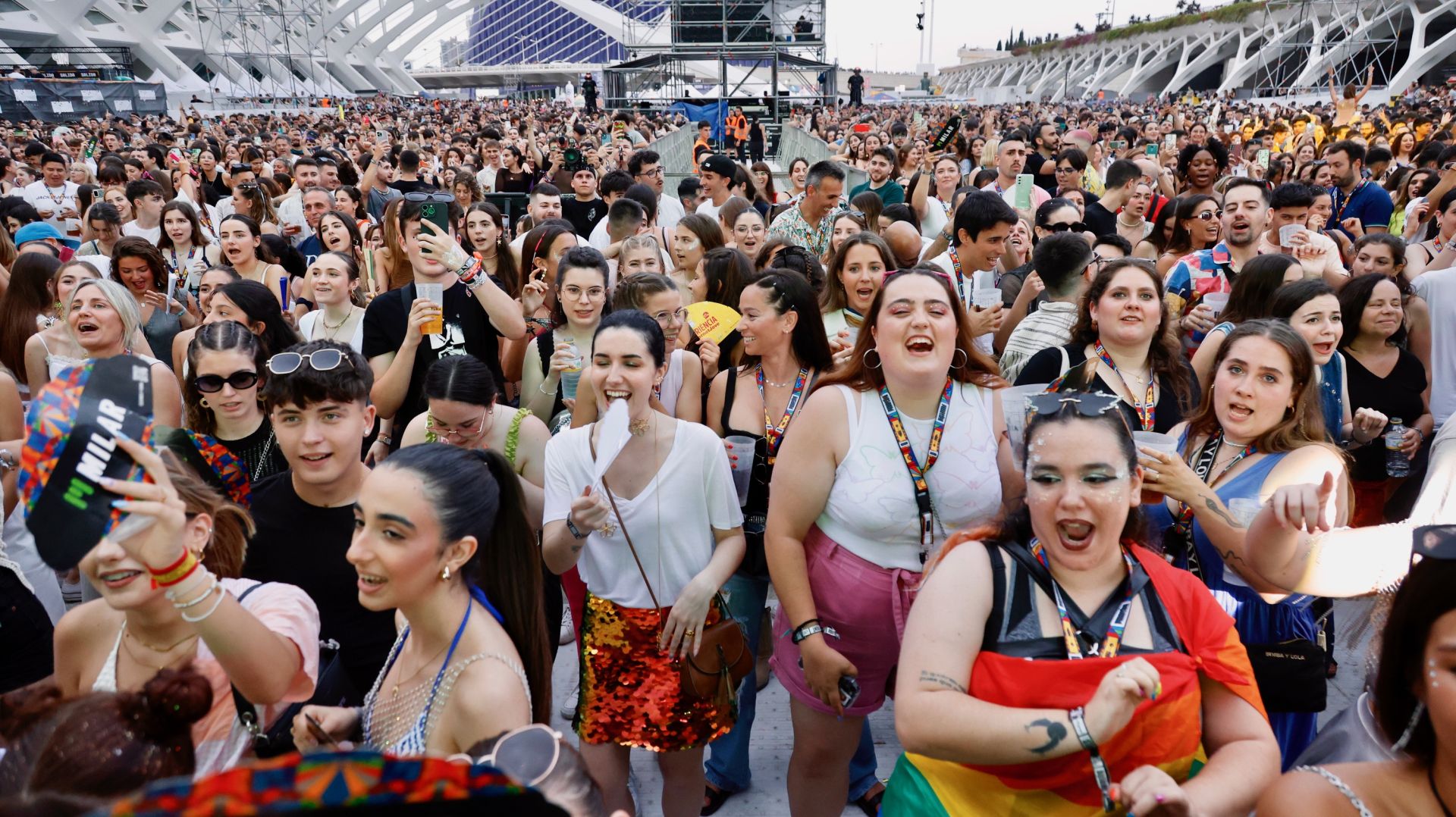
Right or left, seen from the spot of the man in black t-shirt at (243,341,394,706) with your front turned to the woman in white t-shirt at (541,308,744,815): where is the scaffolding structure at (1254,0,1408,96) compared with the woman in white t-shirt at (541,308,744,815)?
left

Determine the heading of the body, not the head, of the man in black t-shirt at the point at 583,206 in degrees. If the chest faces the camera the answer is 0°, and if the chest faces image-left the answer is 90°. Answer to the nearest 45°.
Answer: approximately 0°

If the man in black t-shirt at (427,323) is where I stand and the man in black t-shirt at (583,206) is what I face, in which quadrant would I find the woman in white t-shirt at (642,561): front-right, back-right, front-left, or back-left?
back-right

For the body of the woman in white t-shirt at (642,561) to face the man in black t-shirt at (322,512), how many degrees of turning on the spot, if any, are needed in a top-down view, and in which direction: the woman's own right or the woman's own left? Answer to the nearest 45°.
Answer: approximately 90° to the woman's own right

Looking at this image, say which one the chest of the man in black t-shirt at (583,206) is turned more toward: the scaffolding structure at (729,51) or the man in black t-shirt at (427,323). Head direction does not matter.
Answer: the man in black t-shirt

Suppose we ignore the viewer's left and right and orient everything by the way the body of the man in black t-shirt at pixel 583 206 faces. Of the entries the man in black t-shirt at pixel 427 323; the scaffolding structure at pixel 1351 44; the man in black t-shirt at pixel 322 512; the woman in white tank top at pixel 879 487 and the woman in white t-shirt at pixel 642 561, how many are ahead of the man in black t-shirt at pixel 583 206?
4

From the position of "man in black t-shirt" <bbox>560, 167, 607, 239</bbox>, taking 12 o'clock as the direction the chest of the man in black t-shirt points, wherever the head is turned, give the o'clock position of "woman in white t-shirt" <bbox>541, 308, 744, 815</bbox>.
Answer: The woman in white t-shirt is roughly at 12 o'clock from the man in black t-shirt.

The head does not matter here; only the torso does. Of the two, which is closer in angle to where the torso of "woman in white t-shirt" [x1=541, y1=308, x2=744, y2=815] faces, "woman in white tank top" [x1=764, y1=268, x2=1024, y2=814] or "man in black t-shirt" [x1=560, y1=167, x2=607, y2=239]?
the woman in white tank top

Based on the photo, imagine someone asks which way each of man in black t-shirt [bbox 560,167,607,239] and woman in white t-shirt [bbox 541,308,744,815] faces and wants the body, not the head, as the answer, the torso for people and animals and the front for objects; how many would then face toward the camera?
2

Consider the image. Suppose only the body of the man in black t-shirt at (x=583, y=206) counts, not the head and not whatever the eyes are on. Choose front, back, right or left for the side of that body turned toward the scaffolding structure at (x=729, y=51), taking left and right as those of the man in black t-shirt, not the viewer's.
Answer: back
